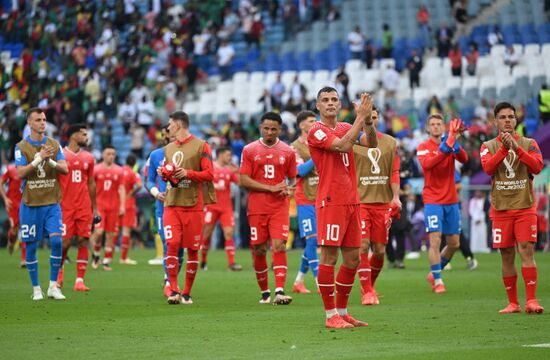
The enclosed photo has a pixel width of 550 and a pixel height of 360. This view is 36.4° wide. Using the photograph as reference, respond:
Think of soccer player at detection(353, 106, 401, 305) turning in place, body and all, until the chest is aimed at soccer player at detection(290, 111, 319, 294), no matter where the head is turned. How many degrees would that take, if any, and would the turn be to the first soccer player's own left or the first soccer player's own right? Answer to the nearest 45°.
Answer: approximately 135° to the first soccer player's own right

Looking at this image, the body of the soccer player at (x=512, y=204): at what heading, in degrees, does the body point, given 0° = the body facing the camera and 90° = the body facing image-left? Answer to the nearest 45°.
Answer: approximately 0°

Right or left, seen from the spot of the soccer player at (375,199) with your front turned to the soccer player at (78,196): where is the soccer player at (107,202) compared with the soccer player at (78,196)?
right

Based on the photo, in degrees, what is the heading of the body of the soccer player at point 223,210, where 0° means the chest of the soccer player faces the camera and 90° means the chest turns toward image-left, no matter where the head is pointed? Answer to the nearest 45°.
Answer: approximately 315°
